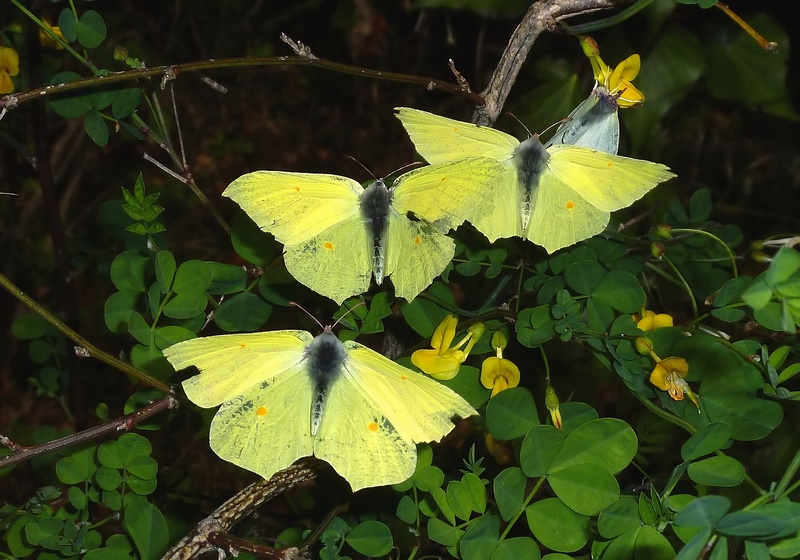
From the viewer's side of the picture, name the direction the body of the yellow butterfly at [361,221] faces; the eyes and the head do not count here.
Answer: away from the camera

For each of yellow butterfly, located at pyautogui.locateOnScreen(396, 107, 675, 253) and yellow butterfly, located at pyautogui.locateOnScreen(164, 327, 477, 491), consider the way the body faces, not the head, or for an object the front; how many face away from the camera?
2

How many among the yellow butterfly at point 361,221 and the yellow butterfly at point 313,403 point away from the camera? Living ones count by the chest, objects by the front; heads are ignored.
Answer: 2

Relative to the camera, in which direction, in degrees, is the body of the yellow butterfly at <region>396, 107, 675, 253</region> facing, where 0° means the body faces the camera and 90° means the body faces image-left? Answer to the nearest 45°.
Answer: approximately 180°

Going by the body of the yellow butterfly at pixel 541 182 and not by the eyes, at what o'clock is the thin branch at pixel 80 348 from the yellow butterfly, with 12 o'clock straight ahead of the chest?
The thin branch is roughly at 8 o'clock from the yellow butterfly.

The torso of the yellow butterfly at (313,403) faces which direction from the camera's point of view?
away from the camera
